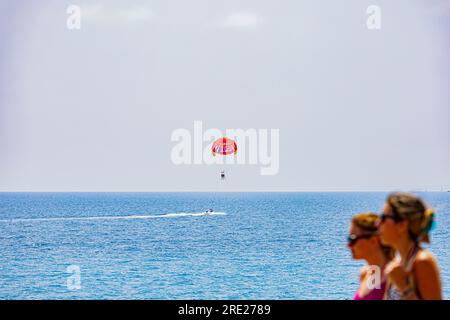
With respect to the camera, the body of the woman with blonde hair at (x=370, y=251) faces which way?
to the viewer's left

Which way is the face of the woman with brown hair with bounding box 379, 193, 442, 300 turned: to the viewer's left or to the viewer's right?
to the viewer's left

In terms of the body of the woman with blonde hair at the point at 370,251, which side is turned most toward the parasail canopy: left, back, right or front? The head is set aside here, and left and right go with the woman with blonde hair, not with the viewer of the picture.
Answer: right

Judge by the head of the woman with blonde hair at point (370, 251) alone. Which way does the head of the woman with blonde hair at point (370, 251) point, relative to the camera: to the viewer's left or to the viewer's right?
to the viewer's left

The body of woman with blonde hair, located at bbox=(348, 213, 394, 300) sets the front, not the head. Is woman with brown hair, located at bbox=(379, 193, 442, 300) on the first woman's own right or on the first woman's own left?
on the first woman's own left
